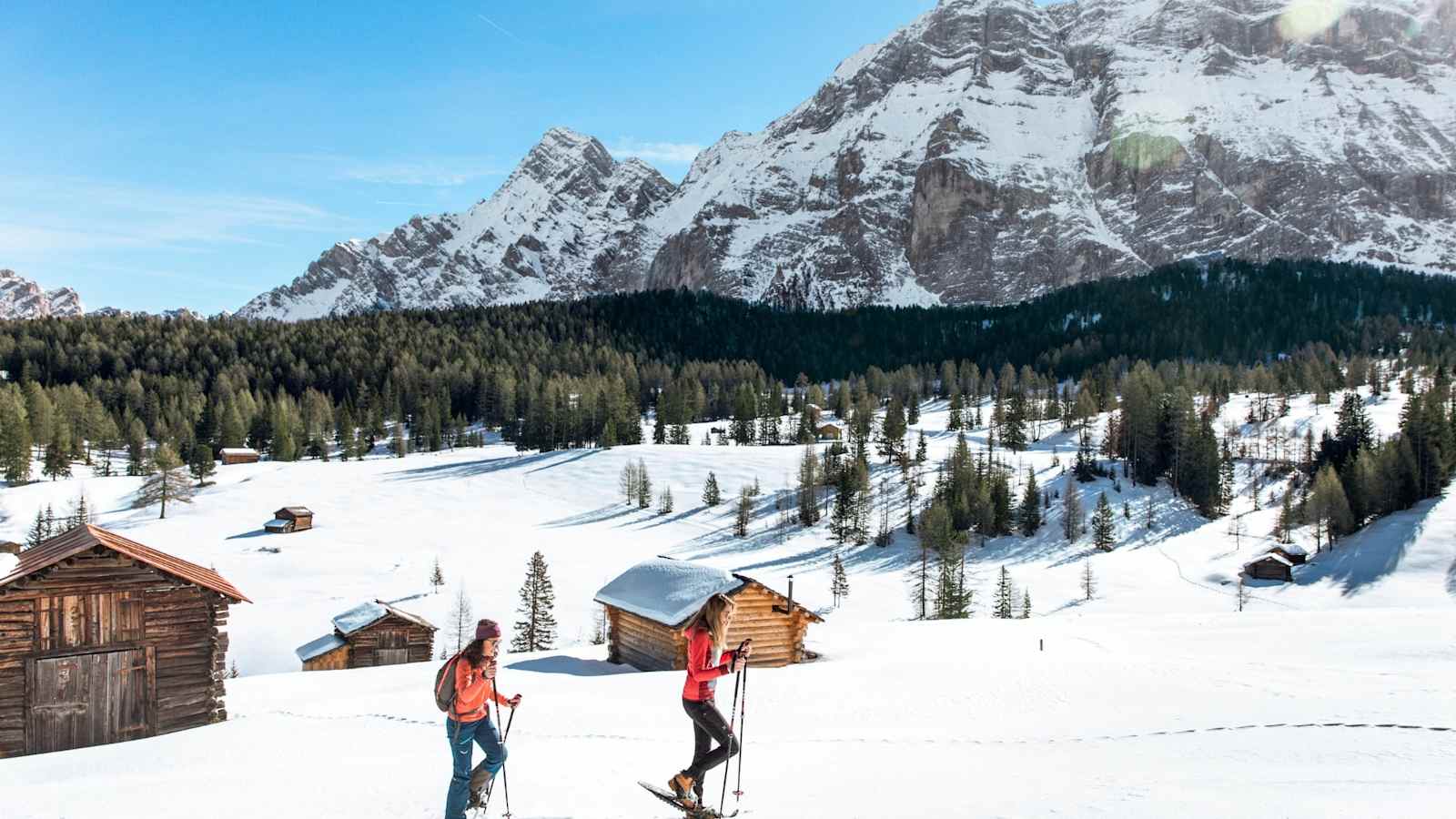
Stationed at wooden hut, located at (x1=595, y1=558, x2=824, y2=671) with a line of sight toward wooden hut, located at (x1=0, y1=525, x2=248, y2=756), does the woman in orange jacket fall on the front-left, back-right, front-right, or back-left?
front-left

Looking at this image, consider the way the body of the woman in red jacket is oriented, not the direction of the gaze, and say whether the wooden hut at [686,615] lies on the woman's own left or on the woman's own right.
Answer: on the woman's own left

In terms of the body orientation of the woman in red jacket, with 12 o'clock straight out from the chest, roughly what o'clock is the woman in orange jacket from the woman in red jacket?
The woman in orange jacket is roughly at 6 o'clock from the woman in red jacket.

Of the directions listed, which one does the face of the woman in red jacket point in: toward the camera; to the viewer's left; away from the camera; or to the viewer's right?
to the viewer's right

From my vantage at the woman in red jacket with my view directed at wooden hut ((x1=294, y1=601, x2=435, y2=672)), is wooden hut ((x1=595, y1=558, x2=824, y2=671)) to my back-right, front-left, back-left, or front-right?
front-right
